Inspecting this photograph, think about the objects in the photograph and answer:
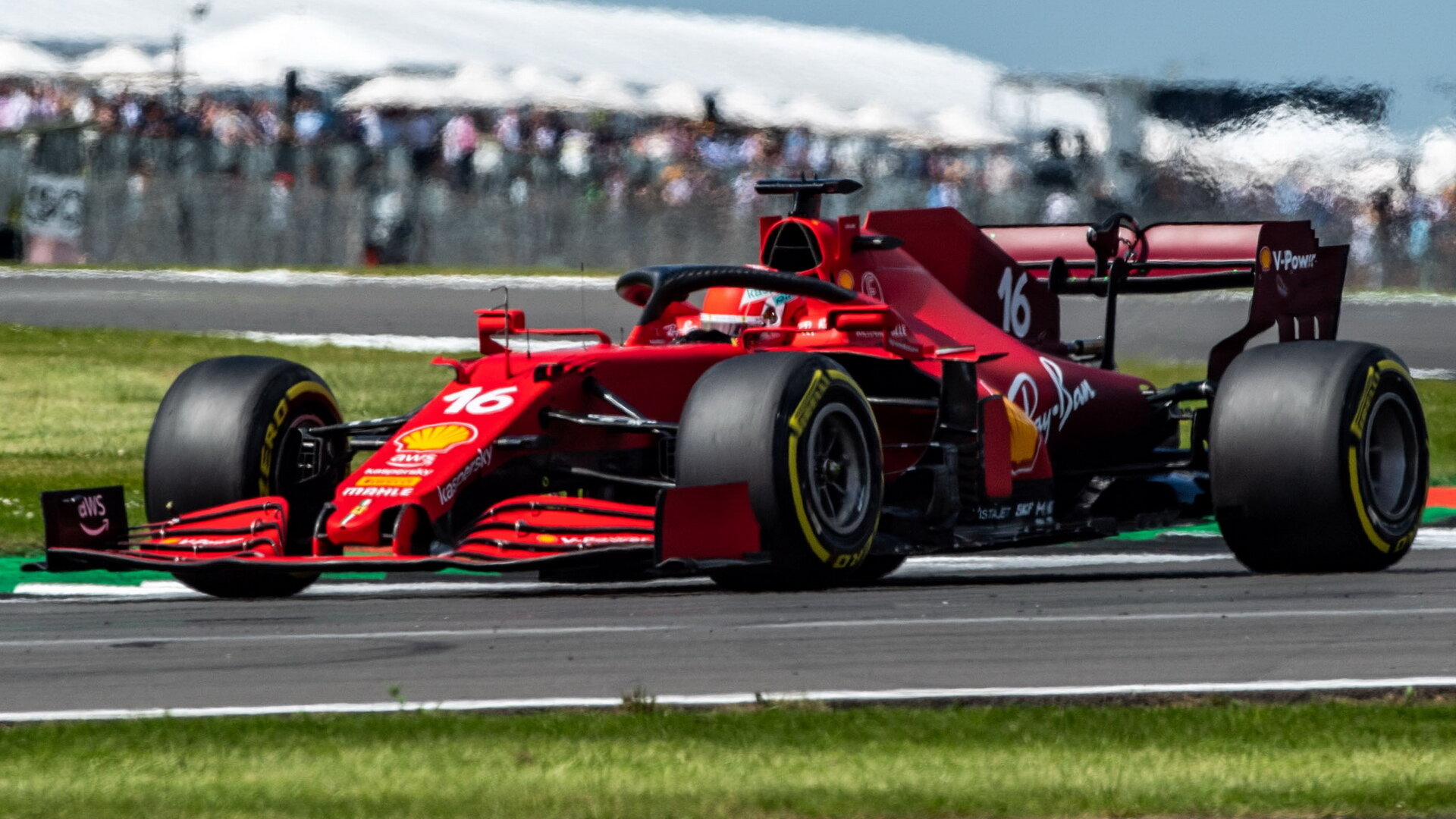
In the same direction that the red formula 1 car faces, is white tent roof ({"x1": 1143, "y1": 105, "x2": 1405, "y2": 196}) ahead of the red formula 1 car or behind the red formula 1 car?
behind

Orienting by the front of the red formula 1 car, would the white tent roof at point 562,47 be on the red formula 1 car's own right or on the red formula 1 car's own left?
on the red formula 1 car's own right

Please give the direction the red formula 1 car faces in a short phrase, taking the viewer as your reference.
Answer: facing the viewer and to the left of the viewer

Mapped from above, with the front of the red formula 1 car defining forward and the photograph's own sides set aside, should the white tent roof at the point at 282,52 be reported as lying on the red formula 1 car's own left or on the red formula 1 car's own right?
on the red formula 1 car's own right

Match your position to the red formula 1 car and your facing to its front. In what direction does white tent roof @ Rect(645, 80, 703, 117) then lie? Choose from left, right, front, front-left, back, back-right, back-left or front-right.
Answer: back-right

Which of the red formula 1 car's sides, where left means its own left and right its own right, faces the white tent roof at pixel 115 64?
right

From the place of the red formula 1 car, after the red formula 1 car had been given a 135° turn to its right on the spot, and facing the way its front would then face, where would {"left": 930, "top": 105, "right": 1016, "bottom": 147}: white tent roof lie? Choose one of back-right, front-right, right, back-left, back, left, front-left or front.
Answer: front
